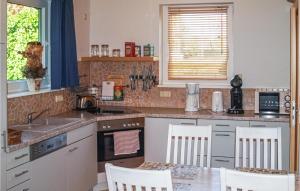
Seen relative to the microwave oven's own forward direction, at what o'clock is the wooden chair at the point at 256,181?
The wooden chair is roughly at 12 o'clock from the microwave oven.

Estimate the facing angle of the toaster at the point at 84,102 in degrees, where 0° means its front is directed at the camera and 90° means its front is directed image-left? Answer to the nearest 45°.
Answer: approximately 315°

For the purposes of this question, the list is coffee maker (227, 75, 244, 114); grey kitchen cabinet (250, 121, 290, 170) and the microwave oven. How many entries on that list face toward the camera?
3

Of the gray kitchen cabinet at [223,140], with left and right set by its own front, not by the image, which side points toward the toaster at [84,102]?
right

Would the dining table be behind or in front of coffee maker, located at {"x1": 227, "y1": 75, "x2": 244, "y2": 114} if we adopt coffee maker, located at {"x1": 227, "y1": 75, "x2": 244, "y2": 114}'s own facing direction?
in front

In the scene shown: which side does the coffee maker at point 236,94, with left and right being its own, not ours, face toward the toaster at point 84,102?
right

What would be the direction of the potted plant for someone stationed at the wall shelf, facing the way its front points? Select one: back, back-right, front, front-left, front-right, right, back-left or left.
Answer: front-right
